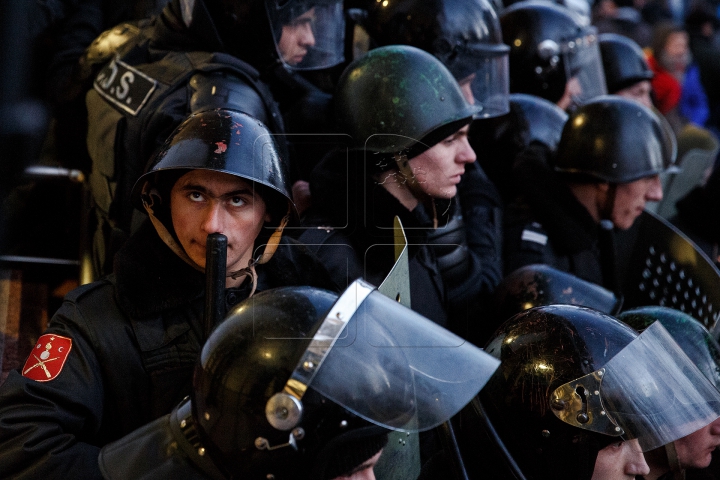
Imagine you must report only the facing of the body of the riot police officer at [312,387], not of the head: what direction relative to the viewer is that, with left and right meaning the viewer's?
facing to the right of the viewer

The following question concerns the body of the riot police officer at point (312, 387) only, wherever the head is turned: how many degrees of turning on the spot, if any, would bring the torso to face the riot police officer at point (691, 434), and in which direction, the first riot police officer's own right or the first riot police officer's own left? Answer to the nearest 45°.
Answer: approximately 45° to the first riot police officer's own left

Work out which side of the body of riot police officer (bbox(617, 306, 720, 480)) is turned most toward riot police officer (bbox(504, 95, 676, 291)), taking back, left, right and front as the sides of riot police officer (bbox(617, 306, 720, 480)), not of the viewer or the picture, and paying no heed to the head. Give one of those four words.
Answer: left

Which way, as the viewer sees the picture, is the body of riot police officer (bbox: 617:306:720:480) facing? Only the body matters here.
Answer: to the viewer's right

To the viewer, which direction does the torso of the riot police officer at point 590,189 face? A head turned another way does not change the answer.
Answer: to the viewer's right

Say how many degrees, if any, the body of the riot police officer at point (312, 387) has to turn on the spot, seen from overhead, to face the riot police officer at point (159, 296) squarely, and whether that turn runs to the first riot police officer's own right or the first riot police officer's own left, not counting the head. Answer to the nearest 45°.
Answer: approximately 135° to the first riot police officer's own left

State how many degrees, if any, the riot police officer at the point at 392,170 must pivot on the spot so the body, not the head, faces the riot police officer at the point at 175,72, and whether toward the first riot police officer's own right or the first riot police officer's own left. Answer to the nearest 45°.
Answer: approximately 180°

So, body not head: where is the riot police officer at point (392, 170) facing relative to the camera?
to the viewer's right

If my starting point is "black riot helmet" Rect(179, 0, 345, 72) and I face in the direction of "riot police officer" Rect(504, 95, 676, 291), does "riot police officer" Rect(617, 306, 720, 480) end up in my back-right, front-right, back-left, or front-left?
front-right

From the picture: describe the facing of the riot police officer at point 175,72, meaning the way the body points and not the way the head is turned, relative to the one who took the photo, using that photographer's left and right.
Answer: facing to the right of the viewer
